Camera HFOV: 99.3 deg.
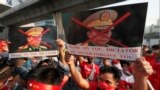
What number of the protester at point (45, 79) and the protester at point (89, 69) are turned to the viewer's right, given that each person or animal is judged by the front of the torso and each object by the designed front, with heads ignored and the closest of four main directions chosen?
0

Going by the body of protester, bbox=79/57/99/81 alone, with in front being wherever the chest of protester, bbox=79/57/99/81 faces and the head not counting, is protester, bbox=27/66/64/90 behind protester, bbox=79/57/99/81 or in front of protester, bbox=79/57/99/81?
in front

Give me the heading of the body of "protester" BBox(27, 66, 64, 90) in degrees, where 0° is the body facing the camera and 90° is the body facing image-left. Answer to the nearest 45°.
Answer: approximately 45°

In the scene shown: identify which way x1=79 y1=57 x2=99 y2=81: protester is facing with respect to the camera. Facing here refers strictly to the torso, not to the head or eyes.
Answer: toward the camera

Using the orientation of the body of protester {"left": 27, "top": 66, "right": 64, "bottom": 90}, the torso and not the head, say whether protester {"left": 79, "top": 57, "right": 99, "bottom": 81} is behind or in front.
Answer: behind
